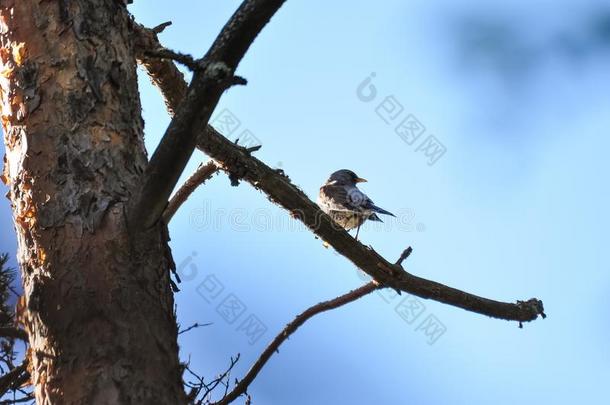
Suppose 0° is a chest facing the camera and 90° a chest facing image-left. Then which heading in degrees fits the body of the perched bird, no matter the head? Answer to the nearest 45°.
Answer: approximately 90°
